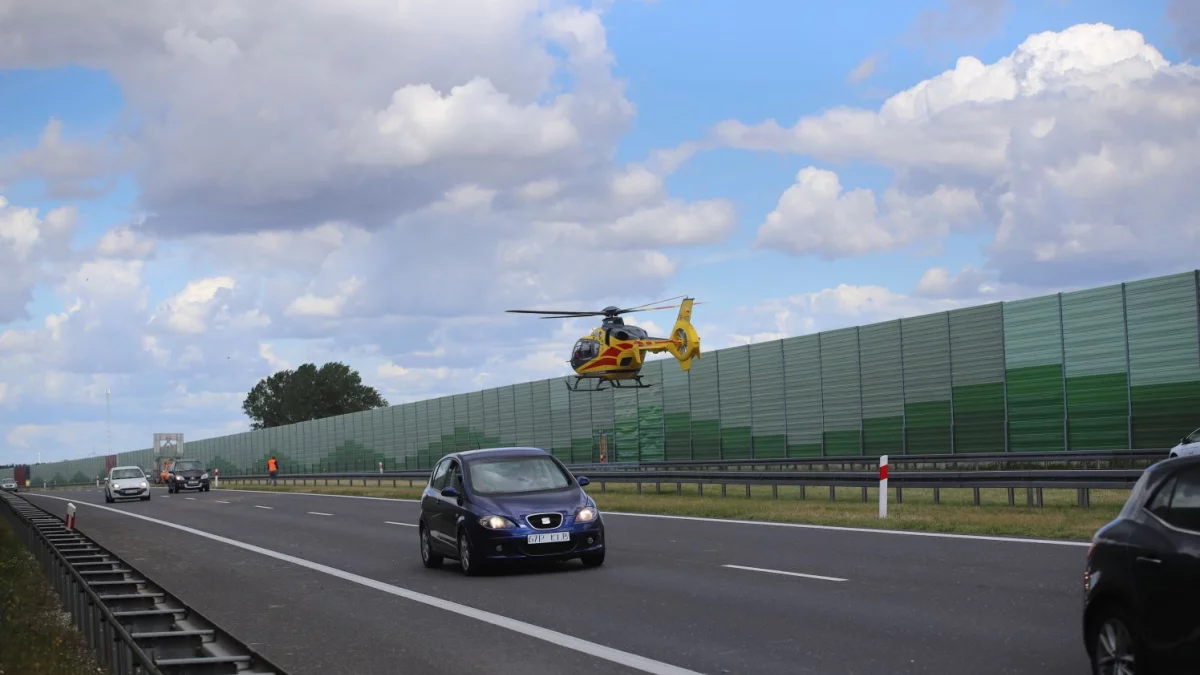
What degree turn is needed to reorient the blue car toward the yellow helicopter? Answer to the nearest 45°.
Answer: approximately 135° to its left

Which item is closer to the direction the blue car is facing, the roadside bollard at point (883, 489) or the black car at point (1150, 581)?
the black car

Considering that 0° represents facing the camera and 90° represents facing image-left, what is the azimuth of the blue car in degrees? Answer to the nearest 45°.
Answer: approximately 315°

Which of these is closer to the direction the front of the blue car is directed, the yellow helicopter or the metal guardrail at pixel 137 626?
the metal guardrail

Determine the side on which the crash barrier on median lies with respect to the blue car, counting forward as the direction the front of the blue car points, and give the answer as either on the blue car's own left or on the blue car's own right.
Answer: on the blue car's own left
